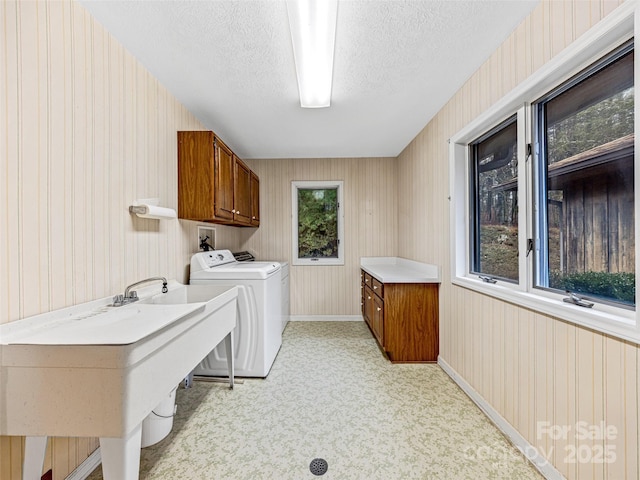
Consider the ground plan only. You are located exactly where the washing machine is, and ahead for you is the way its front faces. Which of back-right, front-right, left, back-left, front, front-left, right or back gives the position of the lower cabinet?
front

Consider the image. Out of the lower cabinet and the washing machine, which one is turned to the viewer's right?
the washing machine

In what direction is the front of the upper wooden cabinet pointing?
to the viewer's right

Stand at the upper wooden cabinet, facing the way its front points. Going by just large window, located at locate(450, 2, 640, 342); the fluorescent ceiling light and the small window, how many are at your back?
0

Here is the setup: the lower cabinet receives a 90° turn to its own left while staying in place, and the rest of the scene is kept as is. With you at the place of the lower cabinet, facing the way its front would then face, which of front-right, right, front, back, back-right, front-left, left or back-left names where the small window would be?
back-right

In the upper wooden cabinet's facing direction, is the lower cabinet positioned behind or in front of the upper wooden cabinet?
in front

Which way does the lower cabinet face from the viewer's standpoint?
to the viewer's left

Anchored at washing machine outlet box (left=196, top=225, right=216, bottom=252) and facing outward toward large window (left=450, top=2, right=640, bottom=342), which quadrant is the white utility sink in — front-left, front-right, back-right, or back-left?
front-right

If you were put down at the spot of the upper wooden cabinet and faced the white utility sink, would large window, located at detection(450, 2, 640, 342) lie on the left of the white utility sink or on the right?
left

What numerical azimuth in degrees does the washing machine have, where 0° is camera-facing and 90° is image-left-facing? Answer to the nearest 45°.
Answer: approximately 270°

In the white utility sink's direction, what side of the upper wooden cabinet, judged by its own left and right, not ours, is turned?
right
